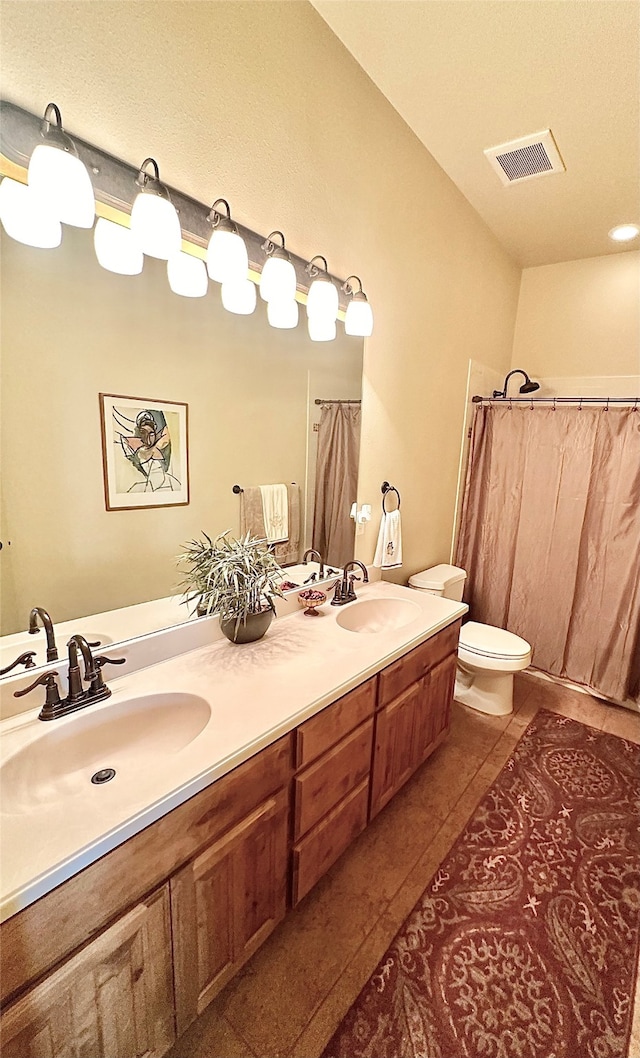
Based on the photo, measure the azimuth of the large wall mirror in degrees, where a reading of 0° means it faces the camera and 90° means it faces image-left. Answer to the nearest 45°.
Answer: approximately 315°

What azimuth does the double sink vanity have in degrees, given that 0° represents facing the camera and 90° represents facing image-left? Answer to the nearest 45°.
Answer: approximately 315°

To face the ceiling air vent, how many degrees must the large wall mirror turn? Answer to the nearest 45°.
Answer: approximately 45° to its left
